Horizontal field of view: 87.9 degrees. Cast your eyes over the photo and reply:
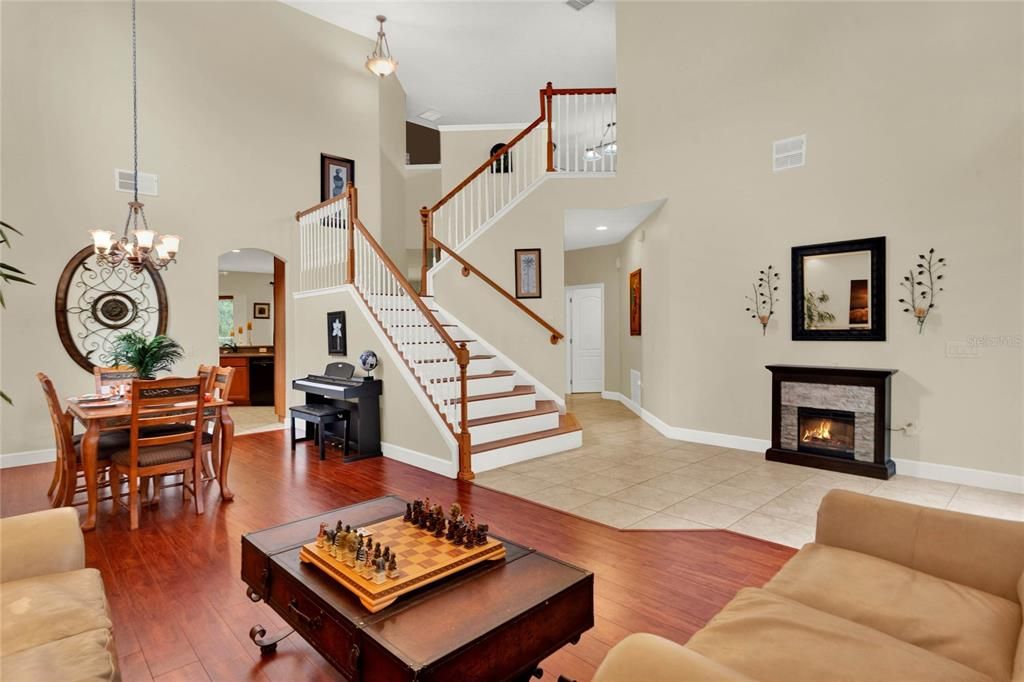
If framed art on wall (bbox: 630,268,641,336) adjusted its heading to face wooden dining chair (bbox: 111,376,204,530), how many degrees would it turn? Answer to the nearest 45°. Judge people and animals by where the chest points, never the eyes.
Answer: approximately 45° to its left

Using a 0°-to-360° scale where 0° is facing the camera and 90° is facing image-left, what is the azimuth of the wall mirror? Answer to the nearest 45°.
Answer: approximately 45°

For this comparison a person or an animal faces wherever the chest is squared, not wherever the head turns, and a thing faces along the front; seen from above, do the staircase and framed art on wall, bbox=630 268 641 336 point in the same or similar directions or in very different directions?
very different directions

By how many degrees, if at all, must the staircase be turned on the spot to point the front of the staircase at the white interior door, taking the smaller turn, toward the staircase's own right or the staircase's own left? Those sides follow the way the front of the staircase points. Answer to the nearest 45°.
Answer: approximately 90° to the staircase's own left

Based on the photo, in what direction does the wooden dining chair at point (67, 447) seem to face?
to the viewer's right

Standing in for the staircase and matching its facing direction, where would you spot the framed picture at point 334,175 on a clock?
The framed picture is roughly at 6 o'clock from the staircase.

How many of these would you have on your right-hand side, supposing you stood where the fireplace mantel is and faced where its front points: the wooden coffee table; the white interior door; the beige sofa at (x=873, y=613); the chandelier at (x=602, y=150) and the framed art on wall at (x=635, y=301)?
3

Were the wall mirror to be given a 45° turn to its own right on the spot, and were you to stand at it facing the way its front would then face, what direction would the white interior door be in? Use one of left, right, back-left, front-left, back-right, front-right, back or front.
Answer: front-right

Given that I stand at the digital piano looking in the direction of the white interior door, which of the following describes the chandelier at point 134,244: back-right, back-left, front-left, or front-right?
back-left

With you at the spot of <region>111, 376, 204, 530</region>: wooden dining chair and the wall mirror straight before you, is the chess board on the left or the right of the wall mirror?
right

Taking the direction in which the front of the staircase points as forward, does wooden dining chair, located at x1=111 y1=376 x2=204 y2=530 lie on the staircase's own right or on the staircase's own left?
on the staircase's own right

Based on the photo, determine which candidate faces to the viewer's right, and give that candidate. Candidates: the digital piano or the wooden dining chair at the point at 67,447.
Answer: the wooden dining chair

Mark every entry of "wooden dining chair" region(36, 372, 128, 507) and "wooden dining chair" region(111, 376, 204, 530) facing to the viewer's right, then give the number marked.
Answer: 1
